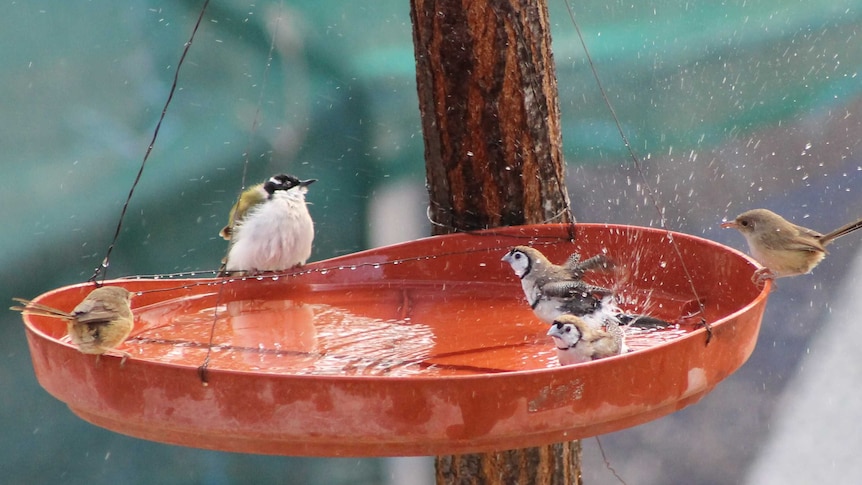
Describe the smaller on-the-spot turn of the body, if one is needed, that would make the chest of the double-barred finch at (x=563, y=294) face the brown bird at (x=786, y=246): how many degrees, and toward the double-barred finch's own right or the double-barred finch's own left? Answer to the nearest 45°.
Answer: approximately 135° to the double-barred finch's own right

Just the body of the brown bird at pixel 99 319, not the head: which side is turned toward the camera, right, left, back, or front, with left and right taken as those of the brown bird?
right

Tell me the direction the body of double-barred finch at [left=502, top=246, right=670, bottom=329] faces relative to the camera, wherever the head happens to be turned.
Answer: to the viewer's left

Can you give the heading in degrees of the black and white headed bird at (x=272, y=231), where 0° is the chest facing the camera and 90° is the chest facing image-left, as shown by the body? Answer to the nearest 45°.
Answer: approximately 315°

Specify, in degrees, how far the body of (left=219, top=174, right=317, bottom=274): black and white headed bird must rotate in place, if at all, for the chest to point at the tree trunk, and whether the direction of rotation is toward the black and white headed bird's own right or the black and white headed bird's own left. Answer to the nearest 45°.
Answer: approximately 45° to the black and white headed bird's own left

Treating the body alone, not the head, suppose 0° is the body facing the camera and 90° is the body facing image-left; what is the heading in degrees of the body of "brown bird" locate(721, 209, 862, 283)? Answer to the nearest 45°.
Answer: approximately 90°
